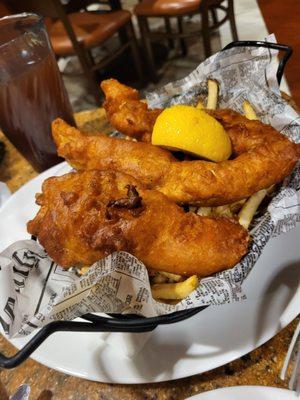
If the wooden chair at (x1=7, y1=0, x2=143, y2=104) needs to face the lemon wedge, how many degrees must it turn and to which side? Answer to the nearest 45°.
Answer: approximately 135° to its right

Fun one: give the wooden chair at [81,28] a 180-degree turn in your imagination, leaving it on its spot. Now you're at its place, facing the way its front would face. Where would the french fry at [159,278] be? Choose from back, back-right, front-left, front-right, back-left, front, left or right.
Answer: front-left

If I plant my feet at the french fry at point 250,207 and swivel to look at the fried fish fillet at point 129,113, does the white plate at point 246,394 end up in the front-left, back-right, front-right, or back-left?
back-left

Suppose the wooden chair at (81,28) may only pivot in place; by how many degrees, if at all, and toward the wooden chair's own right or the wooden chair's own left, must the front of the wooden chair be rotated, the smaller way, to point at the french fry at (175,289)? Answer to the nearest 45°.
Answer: approximately 135° to the wooden chair's own right

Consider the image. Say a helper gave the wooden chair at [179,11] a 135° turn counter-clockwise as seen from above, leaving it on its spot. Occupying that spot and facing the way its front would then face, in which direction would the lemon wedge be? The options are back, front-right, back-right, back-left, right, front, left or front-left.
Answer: right

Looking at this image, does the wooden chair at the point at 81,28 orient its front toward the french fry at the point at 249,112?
no

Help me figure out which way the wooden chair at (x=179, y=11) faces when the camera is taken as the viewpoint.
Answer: facing the viewer and to the left of the viewer

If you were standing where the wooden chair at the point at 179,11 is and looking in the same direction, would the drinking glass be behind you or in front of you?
in front

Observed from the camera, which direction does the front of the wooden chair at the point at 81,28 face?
facing away from the viewer and to the right of the viewer

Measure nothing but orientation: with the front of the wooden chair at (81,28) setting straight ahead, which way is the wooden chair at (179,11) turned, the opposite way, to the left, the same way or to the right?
the opposite way

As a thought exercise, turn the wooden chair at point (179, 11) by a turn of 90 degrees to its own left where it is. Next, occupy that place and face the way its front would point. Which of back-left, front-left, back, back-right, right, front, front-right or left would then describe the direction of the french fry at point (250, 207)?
front-right

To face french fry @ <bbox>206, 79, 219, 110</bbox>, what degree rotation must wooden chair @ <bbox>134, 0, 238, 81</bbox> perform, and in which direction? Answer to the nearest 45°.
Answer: approximately 45° to its left

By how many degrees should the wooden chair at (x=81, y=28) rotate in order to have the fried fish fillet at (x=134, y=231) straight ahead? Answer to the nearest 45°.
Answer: approximately 135° to its right
